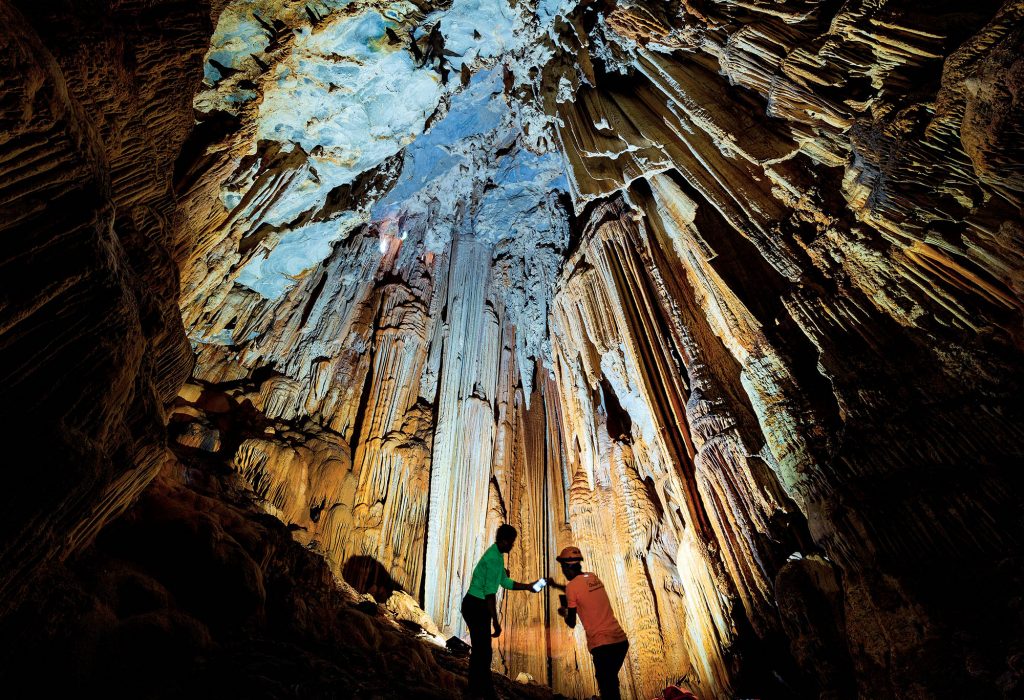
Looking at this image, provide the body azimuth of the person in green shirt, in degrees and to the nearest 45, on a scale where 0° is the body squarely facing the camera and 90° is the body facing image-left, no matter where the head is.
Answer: approximately 270°

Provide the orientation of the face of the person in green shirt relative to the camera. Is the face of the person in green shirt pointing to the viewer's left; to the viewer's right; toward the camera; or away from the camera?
to the viewer's right

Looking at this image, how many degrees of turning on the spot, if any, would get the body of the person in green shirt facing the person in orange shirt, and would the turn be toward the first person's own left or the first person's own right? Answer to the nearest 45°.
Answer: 0° — they already face them

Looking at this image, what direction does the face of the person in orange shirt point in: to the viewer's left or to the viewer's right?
to the viewer's left
